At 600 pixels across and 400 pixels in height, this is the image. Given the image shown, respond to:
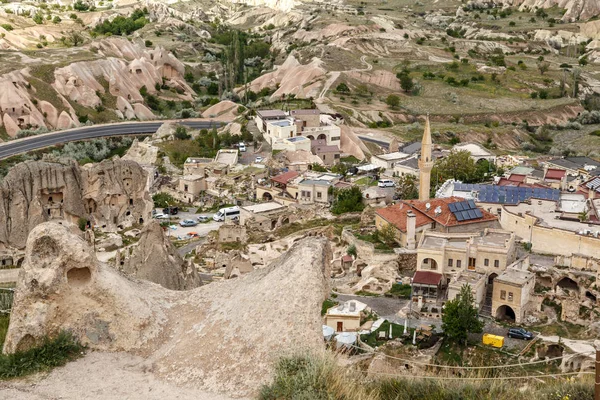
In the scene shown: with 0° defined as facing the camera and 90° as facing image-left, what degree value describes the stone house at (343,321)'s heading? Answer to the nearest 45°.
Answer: approximately 0°

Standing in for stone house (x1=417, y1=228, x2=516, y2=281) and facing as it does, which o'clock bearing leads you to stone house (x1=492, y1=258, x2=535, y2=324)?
stone house (x1=492, y1=258, x2=535, y2=324) is roughly at 11 o'clock from stone house (x1=417, y1=228, x2=516, y2=281).

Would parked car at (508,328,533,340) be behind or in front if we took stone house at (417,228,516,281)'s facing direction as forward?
in front

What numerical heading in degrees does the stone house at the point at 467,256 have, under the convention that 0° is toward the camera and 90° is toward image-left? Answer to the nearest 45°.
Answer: approximately 0°

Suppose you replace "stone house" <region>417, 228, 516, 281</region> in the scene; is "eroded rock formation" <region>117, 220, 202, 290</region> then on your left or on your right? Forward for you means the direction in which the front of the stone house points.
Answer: on your right

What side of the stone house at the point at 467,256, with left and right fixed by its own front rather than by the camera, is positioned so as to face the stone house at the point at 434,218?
back

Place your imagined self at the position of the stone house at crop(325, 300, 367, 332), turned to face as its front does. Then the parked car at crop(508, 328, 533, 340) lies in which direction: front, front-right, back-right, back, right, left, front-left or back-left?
left

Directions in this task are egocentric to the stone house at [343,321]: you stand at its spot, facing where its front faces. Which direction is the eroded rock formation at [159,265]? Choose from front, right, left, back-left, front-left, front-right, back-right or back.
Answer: right

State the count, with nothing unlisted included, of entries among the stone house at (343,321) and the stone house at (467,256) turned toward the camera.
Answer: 2

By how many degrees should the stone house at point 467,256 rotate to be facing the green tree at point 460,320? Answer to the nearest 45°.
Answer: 0° — it already faces it
